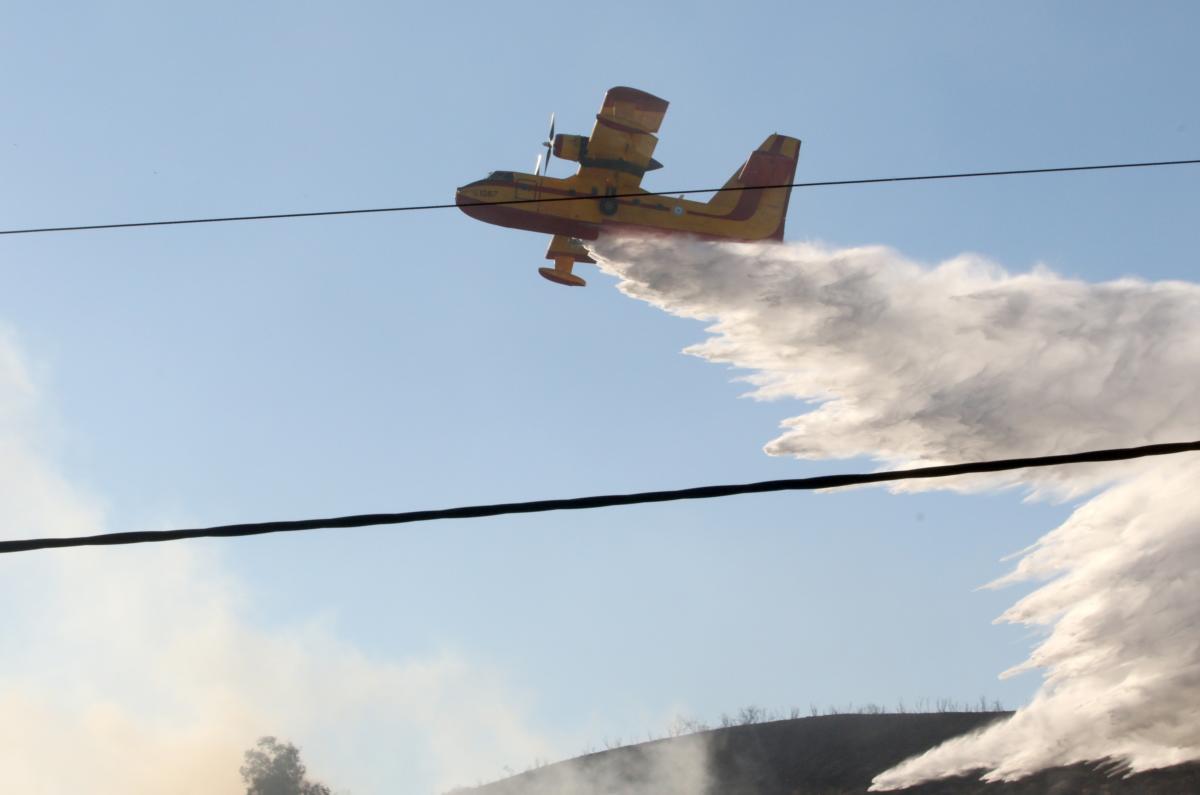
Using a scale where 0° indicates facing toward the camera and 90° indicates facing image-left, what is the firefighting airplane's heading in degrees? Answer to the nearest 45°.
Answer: approximately 90°

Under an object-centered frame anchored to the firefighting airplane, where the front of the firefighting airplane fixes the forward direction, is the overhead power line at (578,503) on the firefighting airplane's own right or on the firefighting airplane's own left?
on the firefighting airplane's own left
